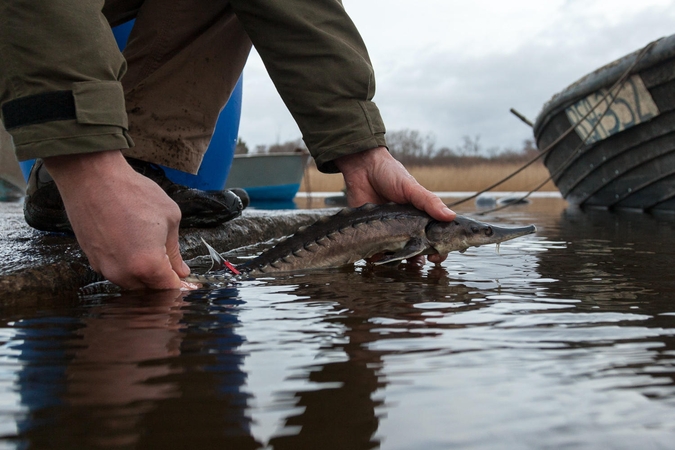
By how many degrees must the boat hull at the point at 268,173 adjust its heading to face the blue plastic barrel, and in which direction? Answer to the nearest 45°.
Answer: approximately 90° to its right

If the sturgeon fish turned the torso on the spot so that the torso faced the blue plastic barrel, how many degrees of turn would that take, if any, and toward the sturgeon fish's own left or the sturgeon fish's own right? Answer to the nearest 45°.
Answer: approximately 135° to the sturgeon fish's own left

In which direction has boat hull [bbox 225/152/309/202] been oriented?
to the viewer's right

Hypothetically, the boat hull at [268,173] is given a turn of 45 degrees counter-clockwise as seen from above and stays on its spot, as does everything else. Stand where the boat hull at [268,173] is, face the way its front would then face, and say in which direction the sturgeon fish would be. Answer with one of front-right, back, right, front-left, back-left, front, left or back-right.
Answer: back-right

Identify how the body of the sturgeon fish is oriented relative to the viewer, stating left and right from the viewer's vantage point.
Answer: facing to the right of the viewer
